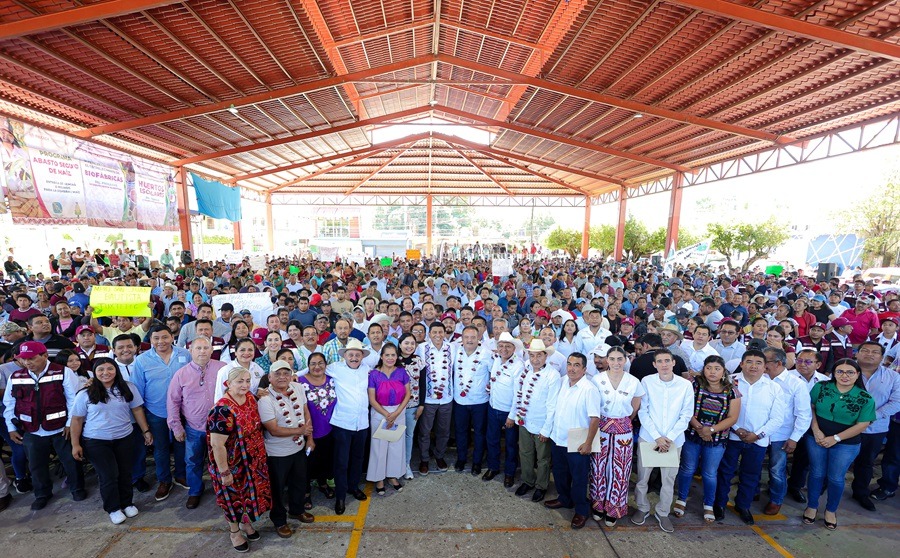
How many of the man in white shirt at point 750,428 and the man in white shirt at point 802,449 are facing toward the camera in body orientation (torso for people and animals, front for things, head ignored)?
2

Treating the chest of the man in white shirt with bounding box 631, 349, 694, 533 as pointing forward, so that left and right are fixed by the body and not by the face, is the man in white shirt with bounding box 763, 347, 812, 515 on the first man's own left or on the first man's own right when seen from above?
on the first man's own left

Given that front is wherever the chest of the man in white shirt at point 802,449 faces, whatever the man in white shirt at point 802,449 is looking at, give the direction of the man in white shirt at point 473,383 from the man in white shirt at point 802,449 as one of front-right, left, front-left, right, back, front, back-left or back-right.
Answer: front-right

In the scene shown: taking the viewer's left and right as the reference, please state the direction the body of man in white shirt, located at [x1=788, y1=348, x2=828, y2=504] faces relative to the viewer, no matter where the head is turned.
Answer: facing the viewer

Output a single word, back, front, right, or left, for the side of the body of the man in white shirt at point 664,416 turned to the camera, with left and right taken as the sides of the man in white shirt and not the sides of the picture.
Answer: front

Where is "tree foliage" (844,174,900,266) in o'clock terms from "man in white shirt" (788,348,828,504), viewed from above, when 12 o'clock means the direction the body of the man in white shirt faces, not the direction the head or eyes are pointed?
The tree foliage is roughly at 6 o'clock from the man in white shirt.

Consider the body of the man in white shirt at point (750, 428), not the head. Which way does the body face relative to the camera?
toward the camera

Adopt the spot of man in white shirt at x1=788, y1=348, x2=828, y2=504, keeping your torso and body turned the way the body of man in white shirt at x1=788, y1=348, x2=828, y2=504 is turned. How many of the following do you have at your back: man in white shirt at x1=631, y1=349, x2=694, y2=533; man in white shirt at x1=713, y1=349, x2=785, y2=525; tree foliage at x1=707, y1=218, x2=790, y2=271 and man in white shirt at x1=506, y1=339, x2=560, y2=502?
1

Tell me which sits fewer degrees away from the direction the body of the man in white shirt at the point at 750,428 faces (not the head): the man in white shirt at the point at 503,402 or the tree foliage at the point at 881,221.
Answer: the man in white shirt

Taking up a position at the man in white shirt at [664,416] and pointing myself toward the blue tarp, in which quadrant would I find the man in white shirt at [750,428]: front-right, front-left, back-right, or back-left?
back-right
